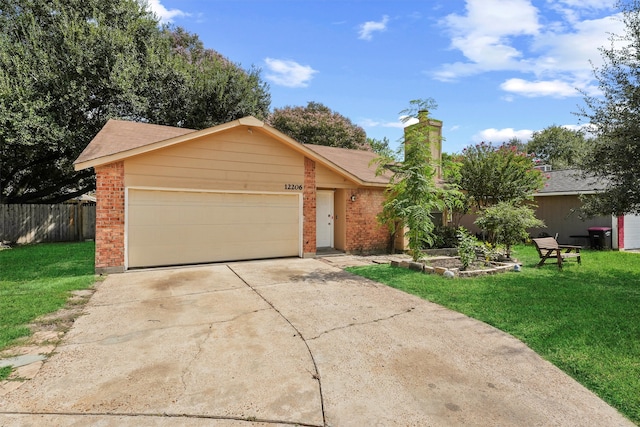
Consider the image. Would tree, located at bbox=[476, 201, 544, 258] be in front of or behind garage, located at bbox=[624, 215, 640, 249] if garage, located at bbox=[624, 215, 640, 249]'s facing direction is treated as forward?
in front

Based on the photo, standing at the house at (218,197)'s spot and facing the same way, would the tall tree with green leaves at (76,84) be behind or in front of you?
behind

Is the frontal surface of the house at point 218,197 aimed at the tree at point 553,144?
no

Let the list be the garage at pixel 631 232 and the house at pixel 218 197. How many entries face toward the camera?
2

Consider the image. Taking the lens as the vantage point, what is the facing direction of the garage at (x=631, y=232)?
facing the viewer

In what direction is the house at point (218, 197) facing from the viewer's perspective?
toward the camera

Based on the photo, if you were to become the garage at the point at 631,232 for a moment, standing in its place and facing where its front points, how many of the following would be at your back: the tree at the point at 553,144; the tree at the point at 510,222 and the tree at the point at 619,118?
1

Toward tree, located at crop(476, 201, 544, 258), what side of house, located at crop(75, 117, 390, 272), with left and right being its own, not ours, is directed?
left
